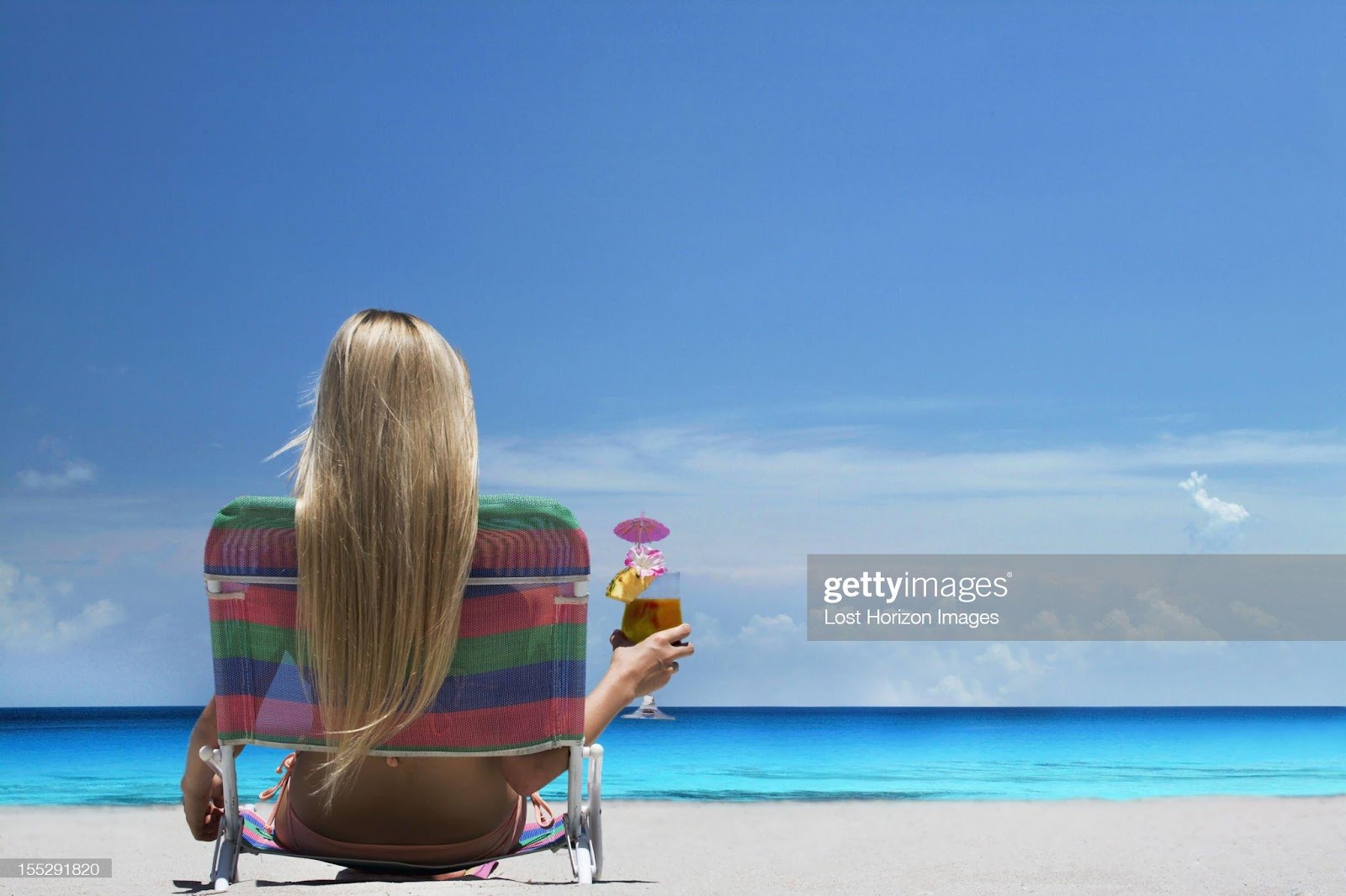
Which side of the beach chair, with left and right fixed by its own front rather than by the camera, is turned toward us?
back

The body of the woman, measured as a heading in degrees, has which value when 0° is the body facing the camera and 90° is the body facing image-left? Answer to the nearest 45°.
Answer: approximately 180°

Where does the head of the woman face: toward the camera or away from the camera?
away from the camera
